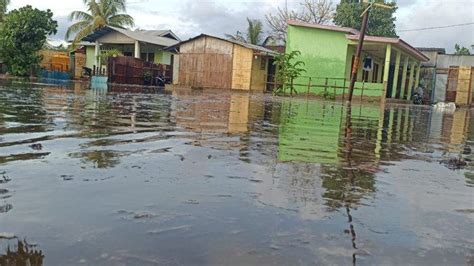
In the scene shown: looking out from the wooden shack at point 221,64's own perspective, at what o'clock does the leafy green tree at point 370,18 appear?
The leafy green tree is roughly at 9 o'clock from the wooden shack.

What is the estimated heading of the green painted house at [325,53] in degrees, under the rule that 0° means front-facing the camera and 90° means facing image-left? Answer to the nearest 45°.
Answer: approximately 315°

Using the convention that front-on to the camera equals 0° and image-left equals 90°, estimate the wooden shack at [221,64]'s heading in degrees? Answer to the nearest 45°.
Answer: approximately 315°

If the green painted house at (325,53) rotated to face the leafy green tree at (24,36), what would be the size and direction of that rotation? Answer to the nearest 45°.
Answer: approximately 135° to its right

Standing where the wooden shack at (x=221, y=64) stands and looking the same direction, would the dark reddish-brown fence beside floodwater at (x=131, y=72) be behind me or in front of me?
behind

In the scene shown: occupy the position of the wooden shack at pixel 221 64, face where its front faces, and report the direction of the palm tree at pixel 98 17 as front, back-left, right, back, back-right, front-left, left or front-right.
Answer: back
